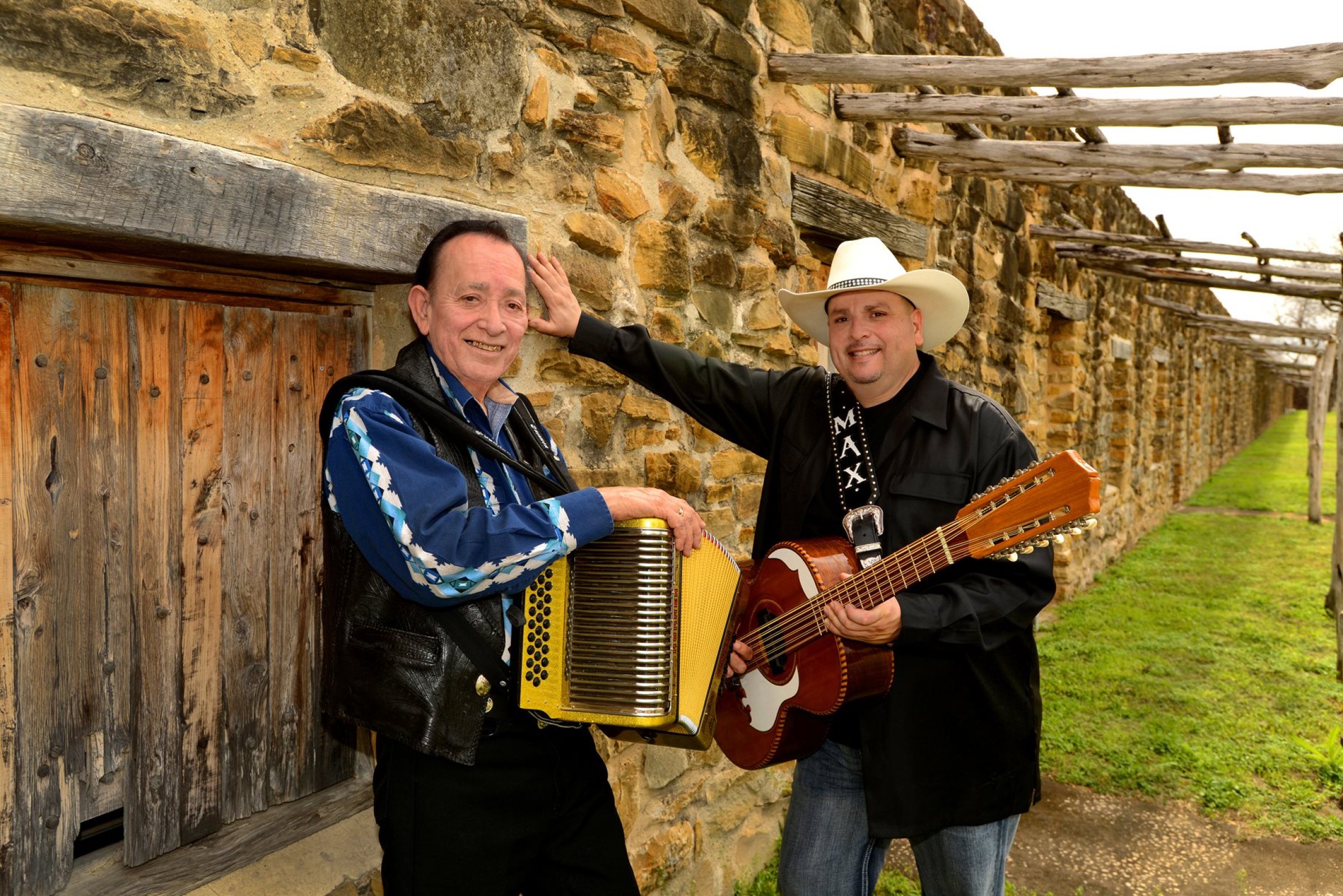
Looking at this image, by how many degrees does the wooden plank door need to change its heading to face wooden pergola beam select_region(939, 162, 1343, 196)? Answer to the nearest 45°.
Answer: approximately 45° to its left

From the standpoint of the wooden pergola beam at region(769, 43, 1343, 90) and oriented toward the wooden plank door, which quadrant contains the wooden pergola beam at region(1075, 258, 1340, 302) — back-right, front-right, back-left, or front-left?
back-right

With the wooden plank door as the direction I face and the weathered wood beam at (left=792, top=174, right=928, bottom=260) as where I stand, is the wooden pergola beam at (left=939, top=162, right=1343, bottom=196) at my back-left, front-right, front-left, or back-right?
back-left

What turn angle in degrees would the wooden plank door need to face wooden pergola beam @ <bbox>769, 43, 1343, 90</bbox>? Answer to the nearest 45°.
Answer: approximately 45° to its left

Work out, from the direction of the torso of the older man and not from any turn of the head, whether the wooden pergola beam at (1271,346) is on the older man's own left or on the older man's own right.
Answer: on the older man's own left

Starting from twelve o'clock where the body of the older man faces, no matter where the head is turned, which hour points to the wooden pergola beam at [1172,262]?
The wooden pergola beam is roughly at 9 o'clock from the older man.

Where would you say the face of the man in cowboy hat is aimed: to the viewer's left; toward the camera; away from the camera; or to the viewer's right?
toward the camera

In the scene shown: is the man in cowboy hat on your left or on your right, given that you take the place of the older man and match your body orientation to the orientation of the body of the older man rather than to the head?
on your left

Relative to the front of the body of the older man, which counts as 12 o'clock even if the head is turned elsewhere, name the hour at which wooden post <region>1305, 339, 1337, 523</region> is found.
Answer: The wooden post is roughly at 9 o'clock from the older man.

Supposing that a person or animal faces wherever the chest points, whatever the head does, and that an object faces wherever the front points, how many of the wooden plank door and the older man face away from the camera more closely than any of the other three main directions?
0

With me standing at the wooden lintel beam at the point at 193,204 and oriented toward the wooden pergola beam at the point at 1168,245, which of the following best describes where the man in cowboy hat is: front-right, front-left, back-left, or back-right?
front-right

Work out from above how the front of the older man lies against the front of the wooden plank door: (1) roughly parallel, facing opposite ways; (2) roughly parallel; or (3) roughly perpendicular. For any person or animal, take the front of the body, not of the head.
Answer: roughly parallel

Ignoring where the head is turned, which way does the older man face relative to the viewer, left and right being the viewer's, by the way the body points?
facing the viewer and to the right of the viewer
